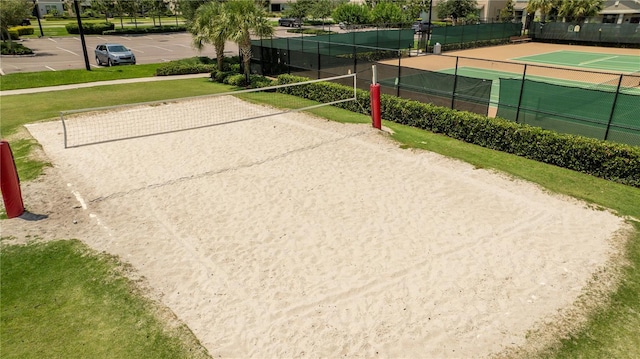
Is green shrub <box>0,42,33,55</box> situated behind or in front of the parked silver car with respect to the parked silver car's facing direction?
behind

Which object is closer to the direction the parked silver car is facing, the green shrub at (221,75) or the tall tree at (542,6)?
the green shrub

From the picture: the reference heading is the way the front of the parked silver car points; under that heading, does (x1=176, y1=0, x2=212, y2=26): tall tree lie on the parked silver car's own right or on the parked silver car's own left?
on the parked silver car's own left

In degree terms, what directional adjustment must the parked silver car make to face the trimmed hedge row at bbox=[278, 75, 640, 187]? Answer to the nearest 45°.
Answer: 0° — it already faces it

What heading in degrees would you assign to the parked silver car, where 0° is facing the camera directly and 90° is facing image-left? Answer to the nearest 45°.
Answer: approximately 315°

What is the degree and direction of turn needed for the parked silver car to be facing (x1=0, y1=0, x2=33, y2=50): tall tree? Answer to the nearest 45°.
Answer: approximately 180°

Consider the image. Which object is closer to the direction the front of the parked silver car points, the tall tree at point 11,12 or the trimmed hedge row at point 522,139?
the trimmed hedge row

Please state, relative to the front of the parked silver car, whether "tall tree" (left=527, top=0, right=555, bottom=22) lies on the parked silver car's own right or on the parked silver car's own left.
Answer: on the parked silver car's own left

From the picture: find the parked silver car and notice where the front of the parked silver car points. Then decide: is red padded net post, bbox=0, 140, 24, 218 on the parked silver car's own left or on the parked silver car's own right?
on the parked silver car's own right
